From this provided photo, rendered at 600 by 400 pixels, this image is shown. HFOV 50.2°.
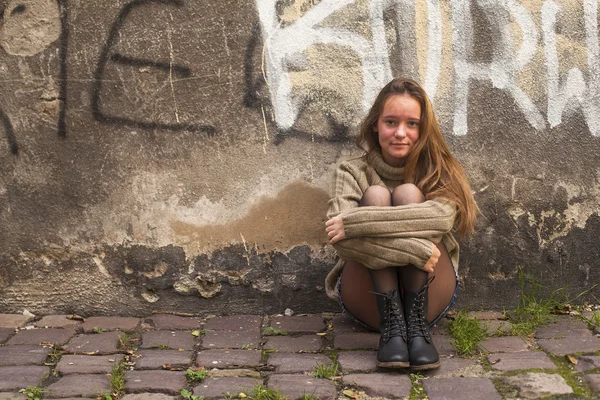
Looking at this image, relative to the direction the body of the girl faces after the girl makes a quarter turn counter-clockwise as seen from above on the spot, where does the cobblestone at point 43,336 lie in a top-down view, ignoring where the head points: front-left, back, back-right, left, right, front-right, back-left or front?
back

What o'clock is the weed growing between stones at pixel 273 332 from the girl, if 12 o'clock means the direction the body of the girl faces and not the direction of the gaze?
The weed growing between stones is roughly at 3 o'clock from the girl.

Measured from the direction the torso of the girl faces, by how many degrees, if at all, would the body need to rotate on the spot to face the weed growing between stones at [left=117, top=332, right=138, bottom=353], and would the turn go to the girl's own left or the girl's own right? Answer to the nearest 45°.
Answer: approximately 90° to the girl's own right

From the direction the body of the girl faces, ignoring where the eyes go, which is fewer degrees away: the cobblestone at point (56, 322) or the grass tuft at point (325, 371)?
the grass tuft

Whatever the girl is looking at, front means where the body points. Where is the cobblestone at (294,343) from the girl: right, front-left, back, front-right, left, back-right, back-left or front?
right

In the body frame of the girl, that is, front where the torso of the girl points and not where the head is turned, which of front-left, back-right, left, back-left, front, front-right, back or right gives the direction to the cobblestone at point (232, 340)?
right

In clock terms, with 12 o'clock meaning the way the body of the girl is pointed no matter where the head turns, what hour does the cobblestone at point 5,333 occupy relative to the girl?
The cobblestone is roughly at 3 o'clock from the girl.

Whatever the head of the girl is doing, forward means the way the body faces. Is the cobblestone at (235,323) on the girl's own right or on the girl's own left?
on the girl's own right

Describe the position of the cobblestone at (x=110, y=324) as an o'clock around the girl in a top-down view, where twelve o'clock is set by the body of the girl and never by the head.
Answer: The cobblestone is roughly at 3 o'clock from the girl.

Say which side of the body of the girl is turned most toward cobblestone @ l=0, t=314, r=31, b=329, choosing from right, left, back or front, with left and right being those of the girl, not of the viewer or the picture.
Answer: right

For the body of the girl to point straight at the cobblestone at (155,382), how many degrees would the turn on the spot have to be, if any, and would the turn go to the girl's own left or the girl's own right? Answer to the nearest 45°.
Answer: approximately 45° to the girl's own right

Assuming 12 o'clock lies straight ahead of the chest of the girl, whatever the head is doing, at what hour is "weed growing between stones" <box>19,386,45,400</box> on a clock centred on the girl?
The weed growing between stones is roughly at 2 o'clock from the girl.

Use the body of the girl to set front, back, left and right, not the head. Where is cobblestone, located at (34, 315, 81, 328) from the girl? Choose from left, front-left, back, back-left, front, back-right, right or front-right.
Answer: right

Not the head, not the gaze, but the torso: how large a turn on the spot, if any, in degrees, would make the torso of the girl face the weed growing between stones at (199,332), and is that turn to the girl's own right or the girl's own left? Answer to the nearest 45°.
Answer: approximately 90° to the girl's own right

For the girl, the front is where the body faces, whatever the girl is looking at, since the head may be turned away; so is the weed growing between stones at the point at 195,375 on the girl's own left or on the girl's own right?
on the girl's own right

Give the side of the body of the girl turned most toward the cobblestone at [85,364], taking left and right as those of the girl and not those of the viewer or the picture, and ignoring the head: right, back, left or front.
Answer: right

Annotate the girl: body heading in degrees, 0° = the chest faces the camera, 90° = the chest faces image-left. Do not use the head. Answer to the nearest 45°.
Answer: approximately 0°

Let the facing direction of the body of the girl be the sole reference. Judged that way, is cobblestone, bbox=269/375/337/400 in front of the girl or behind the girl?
in front

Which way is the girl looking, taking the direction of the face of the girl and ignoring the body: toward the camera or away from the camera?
toward the camera
